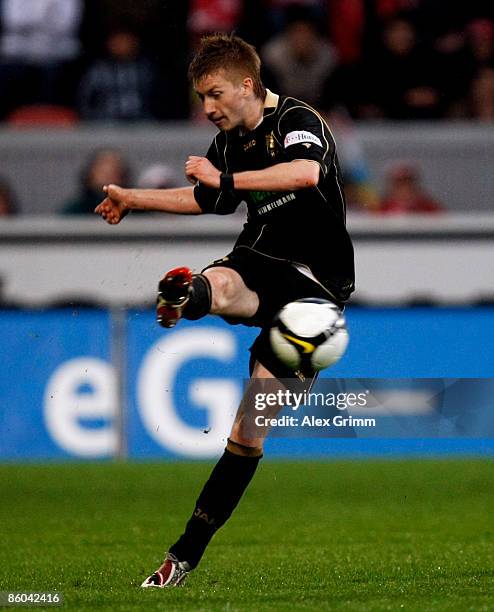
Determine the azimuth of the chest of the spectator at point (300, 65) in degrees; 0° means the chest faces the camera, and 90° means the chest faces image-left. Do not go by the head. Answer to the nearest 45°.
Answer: approximately 0°

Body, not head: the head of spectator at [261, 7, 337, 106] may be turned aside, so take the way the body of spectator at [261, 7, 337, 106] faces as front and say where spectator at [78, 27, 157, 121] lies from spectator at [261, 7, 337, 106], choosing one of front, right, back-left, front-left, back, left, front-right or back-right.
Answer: right

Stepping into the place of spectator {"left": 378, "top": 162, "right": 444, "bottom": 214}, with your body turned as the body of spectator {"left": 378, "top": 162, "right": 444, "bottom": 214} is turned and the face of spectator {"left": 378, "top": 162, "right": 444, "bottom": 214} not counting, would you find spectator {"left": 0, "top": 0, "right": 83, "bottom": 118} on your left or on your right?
on your right

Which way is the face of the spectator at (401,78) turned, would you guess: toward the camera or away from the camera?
toward the camera

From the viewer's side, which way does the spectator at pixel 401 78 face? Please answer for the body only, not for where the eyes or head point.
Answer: toward the camera

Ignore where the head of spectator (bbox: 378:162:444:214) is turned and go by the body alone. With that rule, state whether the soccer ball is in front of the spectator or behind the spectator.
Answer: in front

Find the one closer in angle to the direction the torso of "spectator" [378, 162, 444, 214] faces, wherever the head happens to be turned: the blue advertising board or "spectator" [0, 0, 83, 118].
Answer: the blue advertising board

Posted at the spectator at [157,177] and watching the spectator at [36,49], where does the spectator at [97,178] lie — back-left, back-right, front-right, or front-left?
front-left

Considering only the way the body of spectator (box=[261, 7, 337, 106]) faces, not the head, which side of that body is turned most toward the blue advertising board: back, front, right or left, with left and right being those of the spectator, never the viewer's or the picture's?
front

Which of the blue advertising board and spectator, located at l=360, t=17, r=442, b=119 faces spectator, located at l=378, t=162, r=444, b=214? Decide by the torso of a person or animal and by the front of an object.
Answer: spectator, located at l=360, t=17, r=442, b=119

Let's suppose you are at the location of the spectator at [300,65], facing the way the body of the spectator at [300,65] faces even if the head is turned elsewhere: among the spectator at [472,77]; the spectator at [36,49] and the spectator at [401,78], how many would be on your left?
2

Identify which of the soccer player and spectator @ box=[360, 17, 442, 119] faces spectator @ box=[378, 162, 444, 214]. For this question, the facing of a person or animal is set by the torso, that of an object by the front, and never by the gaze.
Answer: spectator @ box=[360, 17, 442, 119]

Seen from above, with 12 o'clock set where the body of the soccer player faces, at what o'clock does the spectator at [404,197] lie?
The spectator is roughly at 5 o'clock from the soccer player.

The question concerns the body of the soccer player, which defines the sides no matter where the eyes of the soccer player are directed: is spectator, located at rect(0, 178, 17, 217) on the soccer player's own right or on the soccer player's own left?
on the soccer player's own right

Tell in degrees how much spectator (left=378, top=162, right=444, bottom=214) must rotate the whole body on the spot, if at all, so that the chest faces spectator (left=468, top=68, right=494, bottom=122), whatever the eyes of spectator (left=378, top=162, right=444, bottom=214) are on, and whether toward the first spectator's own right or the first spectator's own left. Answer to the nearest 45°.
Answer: approximately 135° to the first spectator's own left
